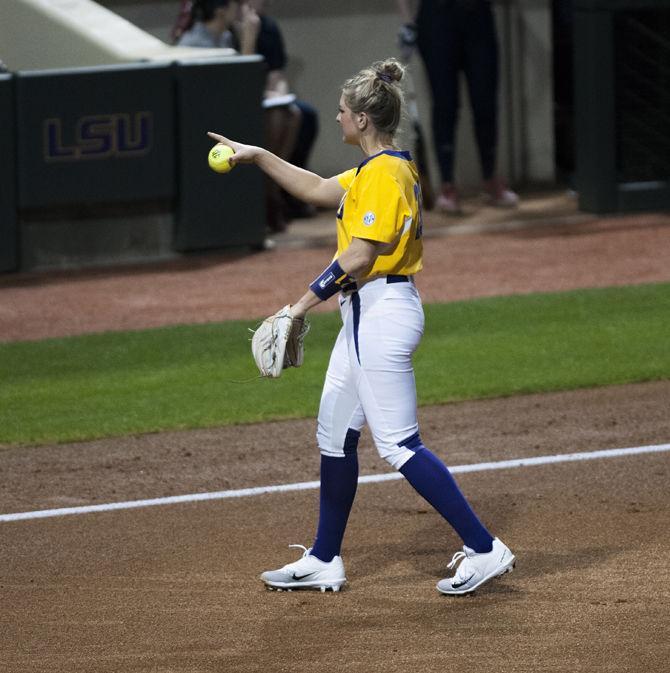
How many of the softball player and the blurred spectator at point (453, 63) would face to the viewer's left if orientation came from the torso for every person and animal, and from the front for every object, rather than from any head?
1

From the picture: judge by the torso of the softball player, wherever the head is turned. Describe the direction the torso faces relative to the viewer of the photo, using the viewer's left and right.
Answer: facing to the left of the viewer

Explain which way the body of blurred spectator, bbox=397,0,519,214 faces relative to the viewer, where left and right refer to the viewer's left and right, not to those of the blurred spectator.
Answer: facing the viewer

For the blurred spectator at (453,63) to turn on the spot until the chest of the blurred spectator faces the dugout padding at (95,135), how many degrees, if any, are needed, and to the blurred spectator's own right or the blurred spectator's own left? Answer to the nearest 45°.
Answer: approximately 45° to the blurred spectator's own right

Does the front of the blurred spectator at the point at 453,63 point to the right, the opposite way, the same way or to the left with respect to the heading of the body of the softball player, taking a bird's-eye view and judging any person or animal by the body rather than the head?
to the left

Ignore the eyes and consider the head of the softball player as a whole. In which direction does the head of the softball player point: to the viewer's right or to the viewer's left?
to the viewer's left
